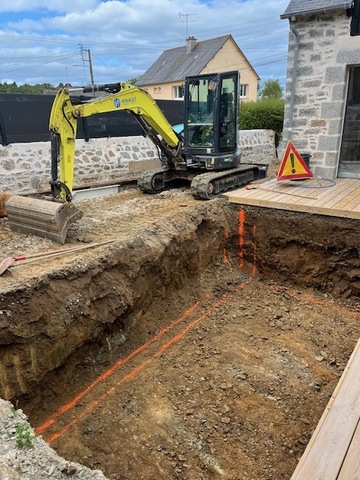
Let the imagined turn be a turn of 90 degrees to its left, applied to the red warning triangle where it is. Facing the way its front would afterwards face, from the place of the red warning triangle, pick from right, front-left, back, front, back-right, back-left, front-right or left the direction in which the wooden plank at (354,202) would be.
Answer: front-right

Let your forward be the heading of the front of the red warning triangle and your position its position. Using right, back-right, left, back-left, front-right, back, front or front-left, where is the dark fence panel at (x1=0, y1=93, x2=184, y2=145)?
right

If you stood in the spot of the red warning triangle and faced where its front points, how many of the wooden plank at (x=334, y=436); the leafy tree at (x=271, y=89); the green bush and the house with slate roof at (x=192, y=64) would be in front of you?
1

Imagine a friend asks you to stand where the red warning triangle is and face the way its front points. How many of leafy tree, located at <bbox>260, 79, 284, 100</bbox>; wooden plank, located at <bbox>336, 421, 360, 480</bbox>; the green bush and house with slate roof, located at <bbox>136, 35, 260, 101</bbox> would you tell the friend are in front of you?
1

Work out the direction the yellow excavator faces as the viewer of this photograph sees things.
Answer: facing the viewer and to the left of the viewer

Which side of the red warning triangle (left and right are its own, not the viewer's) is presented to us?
front

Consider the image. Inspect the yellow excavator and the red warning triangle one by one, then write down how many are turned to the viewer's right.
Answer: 0

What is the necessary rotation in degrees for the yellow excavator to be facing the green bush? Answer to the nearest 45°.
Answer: approximately 180°

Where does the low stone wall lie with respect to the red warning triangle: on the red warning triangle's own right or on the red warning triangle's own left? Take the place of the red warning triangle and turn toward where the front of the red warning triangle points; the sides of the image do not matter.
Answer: on the red warning triangle's own right

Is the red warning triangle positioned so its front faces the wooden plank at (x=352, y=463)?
yes

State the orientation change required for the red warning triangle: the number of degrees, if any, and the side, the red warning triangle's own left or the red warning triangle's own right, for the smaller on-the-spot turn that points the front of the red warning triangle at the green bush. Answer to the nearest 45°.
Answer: approximately 180°

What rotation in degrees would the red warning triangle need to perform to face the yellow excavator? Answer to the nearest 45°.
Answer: approximately 90° to its right

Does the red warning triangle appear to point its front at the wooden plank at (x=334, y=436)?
yes

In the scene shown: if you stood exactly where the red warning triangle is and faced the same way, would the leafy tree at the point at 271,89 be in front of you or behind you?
behind

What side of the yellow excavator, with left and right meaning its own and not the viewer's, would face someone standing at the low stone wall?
right
